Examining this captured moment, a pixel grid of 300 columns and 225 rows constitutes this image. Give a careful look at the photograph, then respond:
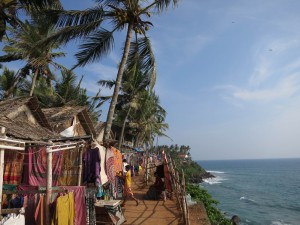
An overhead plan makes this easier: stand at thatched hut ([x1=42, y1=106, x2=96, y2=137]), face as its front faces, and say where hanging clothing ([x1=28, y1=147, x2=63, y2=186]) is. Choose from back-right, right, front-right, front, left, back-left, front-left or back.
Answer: front-right

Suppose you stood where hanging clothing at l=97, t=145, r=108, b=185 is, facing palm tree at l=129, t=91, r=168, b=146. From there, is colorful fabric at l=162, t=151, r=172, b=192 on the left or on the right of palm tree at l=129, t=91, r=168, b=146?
right

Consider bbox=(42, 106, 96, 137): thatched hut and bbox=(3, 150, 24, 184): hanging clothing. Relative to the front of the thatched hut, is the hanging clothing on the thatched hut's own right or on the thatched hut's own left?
on the thatched hut's own right

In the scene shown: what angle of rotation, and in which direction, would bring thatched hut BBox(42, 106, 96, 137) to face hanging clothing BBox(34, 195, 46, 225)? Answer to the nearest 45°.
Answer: approximately 45° to its right

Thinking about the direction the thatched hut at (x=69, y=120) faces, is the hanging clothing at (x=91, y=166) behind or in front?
in front

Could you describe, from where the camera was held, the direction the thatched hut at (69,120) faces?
facing the viewer and to the right of the viewer

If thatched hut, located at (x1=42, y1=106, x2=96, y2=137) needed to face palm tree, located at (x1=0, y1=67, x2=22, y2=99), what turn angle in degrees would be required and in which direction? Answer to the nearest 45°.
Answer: approximately 180°

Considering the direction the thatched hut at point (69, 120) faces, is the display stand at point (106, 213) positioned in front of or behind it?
in front

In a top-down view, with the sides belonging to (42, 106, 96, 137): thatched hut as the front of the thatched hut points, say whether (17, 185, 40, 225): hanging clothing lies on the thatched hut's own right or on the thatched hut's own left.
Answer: on the thatched hut's own right

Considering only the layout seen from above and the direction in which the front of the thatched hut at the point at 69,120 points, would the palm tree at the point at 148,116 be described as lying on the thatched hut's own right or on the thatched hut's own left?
on the thatched hut's own left
